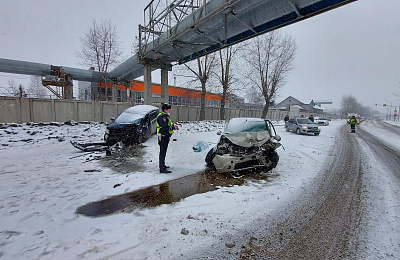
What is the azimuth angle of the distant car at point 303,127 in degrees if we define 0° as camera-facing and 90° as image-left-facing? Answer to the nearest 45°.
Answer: approximately 315°

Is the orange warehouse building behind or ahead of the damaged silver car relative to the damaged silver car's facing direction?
behind

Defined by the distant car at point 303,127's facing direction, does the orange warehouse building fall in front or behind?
behind

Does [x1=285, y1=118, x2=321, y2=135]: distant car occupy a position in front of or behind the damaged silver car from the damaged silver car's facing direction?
behind

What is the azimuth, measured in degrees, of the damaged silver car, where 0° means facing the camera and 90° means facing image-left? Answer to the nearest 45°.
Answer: approximately 0°

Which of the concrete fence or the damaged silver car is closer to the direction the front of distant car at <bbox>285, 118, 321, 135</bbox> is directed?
the damaged silver car
